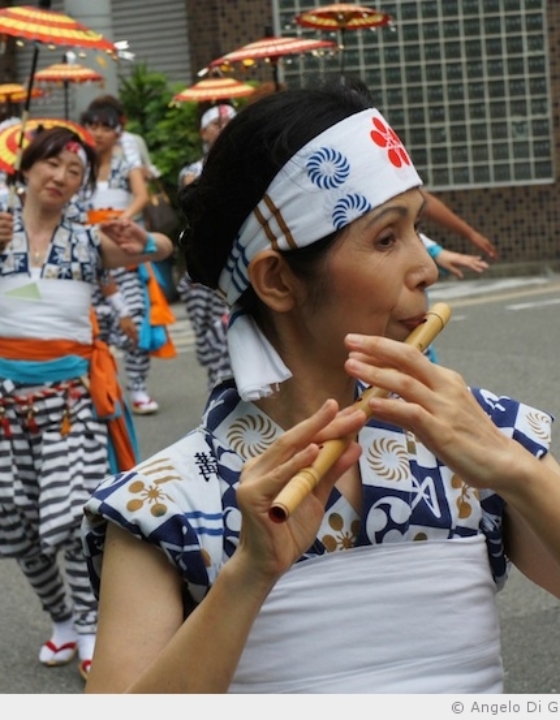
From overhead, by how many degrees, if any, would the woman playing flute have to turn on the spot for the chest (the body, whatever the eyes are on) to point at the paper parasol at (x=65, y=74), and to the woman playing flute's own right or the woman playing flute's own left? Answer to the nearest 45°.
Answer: approximately 135° to the woman playing flute's own left

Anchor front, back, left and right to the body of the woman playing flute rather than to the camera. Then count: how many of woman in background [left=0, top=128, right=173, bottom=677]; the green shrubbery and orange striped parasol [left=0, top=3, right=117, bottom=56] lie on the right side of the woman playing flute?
0

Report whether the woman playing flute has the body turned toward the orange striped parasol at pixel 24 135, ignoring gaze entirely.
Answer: no

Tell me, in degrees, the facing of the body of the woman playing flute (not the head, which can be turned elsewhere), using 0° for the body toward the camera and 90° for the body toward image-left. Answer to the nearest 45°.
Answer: approximately 315°

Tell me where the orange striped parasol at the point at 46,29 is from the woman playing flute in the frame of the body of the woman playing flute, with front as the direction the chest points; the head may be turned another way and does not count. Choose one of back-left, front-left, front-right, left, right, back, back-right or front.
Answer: back-left

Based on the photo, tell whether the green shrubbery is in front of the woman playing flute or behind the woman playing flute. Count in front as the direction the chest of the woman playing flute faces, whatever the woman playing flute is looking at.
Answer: behind

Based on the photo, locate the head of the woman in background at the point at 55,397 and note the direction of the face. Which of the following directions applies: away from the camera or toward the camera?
toward the camera

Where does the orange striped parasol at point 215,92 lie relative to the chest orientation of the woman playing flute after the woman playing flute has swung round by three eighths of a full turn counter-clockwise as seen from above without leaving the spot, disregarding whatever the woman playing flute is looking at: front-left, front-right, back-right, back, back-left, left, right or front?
front

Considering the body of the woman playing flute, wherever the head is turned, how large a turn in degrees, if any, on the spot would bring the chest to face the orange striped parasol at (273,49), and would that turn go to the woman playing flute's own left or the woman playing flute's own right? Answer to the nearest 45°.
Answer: approximately 135° to the woman playing flute's own left
